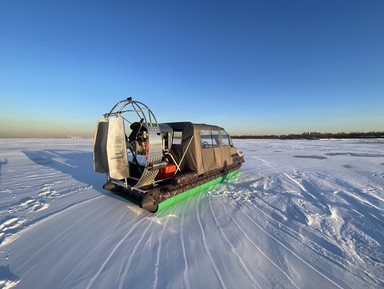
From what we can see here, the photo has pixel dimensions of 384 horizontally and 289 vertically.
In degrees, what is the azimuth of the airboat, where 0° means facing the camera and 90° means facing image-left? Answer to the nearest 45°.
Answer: approximately 225°
